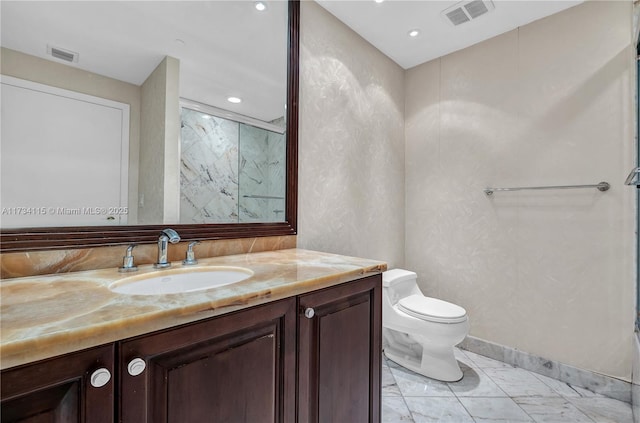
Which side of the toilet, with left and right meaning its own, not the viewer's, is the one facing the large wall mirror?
right

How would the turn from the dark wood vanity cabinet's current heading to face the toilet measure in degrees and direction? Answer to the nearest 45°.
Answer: approximately 90° to its left

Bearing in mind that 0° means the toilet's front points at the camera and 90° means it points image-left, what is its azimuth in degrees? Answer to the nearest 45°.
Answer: approximately 315°

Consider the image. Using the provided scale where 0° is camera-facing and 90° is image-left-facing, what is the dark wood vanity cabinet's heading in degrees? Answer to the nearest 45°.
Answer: approximately 315°

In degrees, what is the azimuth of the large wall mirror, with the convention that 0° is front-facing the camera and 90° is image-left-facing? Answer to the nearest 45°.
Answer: approximately 315°

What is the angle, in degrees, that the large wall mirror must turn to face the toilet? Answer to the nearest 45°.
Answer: approximately 45° to its left
